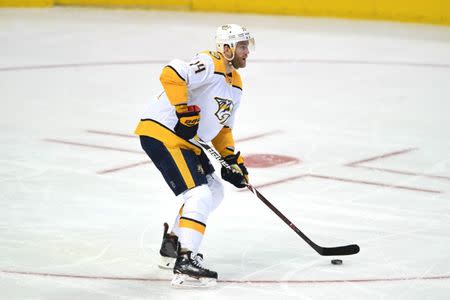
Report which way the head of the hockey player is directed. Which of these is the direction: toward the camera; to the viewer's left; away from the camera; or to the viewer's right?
to the viewer's right

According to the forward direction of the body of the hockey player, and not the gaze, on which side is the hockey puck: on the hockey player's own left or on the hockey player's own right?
on the hockey player's own left

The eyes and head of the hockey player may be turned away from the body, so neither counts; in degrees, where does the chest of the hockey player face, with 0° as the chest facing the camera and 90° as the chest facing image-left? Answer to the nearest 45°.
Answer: approximately 315°
